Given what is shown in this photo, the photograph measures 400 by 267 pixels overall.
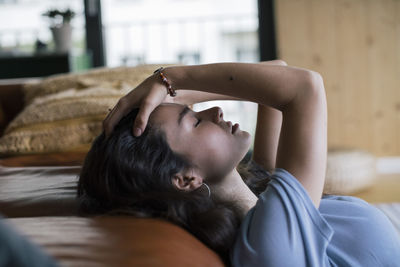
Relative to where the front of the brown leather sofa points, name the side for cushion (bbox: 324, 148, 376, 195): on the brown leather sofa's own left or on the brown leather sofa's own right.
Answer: on the brown leather sofa's own left
